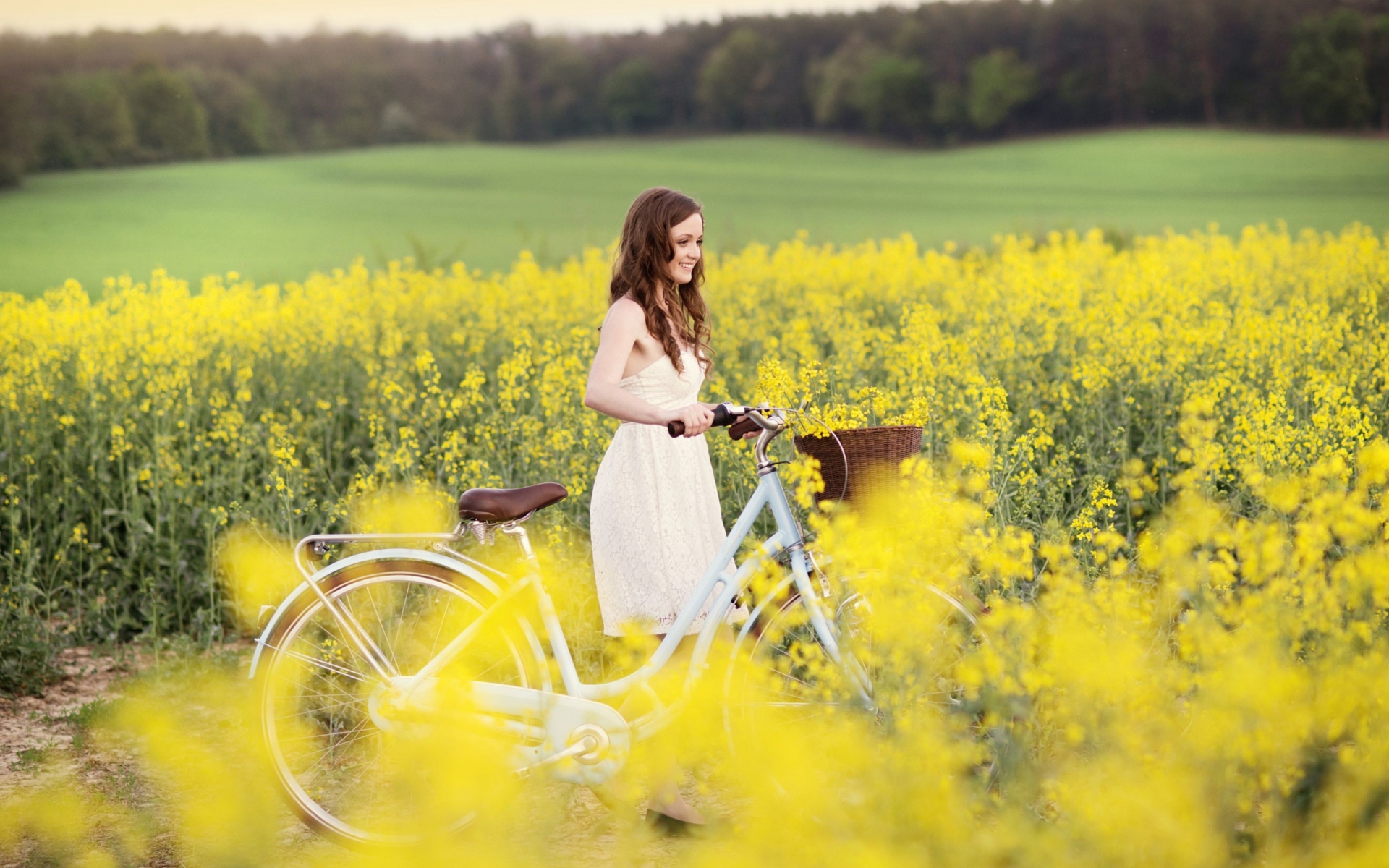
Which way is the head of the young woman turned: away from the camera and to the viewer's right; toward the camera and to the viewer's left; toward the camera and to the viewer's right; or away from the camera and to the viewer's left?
toward the camera and to the viewer's right

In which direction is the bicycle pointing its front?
to the viewer's right
